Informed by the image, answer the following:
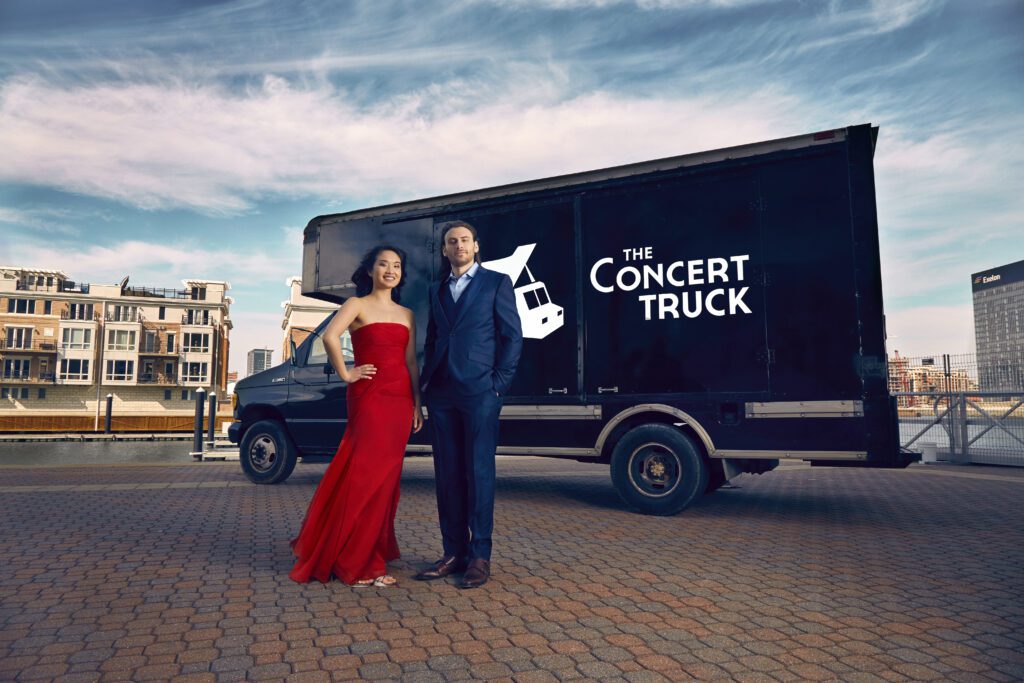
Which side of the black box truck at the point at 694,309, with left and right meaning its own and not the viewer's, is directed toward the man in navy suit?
left

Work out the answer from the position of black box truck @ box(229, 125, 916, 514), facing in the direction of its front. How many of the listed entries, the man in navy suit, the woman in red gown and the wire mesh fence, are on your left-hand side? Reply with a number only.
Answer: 2

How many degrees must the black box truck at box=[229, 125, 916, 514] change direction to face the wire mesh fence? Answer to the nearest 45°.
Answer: approximately 90° to its right

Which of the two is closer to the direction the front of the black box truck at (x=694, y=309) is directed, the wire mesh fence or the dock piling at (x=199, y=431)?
the dock piling

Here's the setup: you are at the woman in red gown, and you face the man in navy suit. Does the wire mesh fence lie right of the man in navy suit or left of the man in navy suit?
left

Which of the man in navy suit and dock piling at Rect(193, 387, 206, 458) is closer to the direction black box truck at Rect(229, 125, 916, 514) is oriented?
the dock piling

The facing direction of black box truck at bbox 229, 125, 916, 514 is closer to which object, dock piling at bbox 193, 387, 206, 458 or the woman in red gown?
the dock piling

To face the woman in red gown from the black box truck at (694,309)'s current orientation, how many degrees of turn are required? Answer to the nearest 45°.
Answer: approximately 90° to its left

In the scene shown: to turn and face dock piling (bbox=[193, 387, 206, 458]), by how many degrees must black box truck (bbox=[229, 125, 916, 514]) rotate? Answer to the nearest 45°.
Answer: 0° — it already faces it

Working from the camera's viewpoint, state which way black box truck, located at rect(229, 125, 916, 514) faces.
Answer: facing away from the viewer and to the left of the viewer
